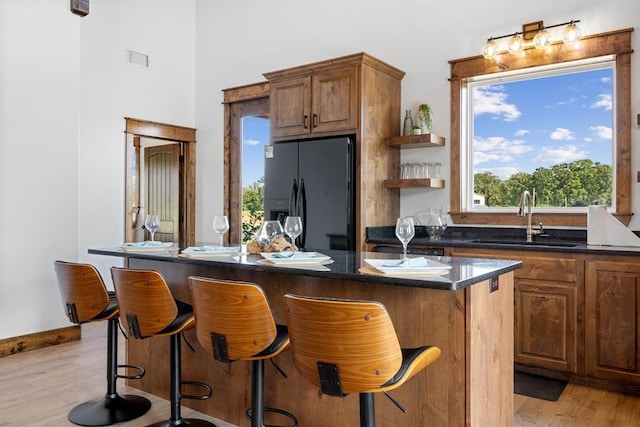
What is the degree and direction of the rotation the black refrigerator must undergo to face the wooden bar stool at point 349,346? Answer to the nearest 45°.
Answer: approximately 45° to its left

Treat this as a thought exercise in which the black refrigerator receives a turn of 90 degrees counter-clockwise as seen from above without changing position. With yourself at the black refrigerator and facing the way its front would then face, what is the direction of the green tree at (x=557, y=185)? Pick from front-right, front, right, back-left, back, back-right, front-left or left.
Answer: front-left

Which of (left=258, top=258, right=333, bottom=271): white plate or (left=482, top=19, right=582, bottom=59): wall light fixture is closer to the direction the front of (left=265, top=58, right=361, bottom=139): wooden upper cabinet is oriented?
the white plate

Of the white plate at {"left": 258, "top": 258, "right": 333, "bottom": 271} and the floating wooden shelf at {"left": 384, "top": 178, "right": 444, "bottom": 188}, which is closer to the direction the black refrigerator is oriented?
the white plate

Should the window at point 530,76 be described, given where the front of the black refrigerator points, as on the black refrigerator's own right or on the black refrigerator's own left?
on the black refrigerator's own left
